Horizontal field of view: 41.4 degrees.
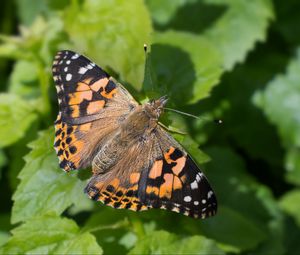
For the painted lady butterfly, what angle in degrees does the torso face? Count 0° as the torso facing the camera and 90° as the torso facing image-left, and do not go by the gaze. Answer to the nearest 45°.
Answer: approximately 225°

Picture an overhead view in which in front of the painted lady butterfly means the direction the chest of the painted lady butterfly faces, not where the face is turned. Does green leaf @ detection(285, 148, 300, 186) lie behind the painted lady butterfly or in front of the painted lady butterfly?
in front

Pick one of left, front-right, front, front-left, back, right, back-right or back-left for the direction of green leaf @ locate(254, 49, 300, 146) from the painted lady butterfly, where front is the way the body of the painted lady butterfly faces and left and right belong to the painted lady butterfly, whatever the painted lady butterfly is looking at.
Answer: front

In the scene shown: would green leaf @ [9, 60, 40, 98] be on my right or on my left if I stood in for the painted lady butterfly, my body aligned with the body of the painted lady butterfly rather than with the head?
on my left

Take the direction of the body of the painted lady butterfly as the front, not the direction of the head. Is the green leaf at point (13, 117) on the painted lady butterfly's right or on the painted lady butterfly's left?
on the painted lady butterfly's left
